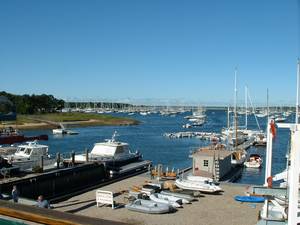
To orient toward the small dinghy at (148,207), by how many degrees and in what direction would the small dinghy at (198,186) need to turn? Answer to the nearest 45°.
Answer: approximately 45° to its left

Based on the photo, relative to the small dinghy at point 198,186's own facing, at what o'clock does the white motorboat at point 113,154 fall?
The white motorboat is roughly at 2 o'clock from the small dinghy.

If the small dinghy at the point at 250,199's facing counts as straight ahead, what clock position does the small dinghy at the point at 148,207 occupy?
the small dinghy at the point at 148,207 is roughly at 11 o'clock from the small dinghy at the point at 250,199.

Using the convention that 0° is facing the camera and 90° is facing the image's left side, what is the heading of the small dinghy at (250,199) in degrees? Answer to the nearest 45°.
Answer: approximately 90°

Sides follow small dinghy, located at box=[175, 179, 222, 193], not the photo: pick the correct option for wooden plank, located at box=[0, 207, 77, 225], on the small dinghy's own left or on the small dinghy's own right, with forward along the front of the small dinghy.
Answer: on the small dinghy's own left

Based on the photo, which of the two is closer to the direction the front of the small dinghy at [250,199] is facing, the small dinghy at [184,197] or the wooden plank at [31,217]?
the small dinghy

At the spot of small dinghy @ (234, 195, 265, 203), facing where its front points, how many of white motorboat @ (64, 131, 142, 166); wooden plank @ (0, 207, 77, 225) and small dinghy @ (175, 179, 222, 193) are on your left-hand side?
1

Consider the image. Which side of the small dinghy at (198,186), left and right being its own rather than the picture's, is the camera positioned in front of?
left
